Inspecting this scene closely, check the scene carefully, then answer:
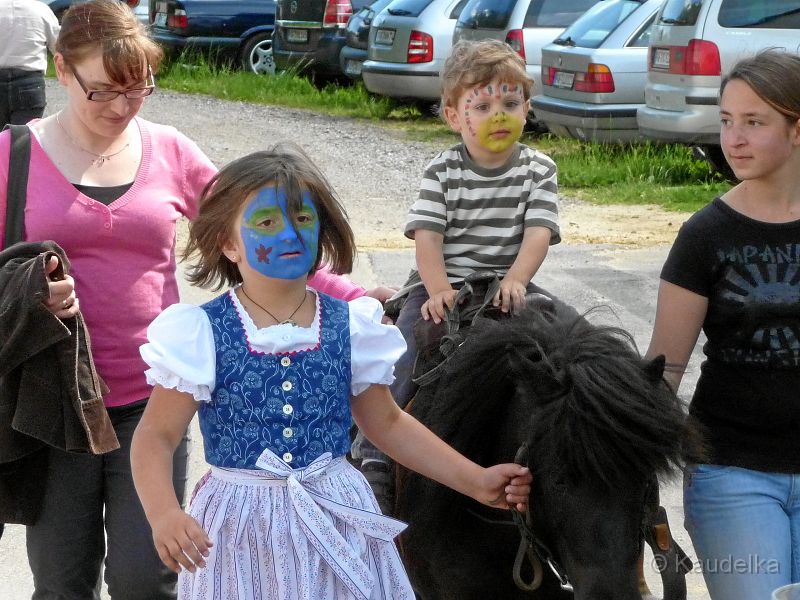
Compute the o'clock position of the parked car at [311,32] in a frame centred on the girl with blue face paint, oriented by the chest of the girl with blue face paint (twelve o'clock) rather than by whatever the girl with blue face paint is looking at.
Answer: The parked car is roughly at 6 o'clock from the girl with blue face paint.

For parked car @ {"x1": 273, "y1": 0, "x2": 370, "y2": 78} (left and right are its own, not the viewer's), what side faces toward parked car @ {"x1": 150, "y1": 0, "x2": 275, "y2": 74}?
left

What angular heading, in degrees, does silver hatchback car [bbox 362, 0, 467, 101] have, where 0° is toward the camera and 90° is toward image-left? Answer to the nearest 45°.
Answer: approximately 225°

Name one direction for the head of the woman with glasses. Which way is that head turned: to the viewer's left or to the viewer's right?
to the viewer's right

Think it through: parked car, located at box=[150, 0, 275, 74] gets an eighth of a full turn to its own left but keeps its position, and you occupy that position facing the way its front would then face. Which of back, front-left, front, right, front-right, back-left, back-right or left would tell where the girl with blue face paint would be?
back

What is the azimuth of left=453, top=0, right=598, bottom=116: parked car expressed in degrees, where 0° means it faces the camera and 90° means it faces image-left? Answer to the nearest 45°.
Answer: approximately 225°

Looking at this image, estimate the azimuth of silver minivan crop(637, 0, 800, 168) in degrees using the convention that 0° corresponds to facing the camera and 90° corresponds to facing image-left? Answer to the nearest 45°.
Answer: approximately 225°

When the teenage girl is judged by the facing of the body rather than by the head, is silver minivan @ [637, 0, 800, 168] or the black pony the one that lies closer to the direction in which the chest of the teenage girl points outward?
the black pony

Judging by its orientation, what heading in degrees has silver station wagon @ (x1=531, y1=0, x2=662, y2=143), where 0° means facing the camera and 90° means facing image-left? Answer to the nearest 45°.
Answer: approximately 225°
